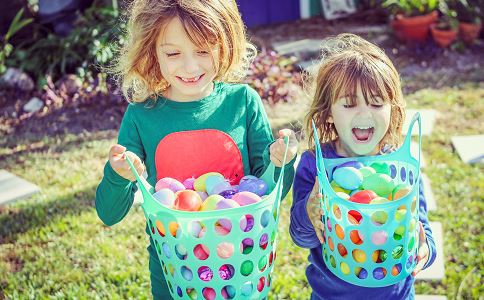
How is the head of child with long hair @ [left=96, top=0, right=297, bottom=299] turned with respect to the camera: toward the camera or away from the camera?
toward the camera

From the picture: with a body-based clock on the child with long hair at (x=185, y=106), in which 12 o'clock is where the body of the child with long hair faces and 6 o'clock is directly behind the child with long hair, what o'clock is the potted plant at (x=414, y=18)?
The potted plant is roughly at 7 o'clock from the child with long hair.

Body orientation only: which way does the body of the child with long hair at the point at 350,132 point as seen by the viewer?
toward the camera

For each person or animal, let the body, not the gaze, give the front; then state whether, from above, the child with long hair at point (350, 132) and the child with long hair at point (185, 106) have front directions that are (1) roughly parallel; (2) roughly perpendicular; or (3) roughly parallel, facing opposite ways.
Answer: roughly parallel

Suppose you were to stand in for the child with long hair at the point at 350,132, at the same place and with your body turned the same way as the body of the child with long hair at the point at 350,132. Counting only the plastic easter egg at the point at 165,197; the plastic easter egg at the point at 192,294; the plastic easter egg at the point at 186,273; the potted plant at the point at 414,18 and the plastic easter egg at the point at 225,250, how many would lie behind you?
1

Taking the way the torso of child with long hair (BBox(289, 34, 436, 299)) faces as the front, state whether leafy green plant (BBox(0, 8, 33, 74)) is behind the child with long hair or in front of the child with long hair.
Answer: behind

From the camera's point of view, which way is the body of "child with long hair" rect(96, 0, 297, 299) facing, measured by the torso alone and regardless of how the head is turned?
toward the camera

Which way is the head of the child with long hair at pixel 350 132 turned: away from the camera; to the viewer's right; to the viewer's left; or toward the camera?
toward the camera

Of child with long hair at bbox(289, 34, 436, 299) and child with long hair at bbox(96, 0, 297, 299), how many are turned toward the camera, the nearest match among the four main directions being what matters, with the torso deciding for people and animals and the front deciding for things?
2

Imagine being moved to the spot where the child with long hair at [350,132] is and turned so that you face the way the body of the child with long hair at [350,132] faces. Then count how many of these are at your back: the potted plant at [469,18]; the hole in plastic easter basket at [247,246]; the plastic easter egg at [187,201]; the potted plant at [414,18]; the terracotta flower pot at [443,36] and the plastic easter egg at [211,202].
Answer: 3

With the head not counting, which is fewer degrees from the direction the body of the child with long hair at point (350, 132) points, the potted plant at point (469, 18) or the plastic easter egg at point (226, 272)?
the plastic easter egg

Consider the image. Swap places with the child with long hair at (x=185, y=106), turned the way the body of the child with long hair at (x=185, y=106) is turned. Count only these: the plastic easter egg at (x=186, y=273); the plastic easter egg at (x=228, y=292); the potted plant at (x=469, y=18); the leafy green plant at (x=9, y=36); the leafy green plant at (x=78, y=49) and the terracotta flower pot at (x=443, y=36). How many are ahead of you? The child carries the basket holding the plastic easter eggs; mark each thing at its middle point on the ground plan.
2
